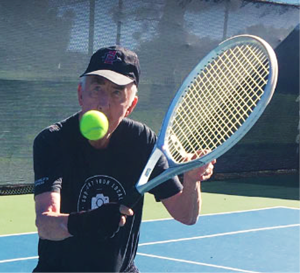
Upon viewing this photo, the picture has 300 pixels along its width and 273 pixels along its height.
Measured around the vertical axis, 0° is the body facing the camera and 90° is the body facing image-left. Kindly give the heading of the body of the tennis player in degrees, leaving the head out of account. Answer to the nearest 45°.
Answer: approximately 0°
